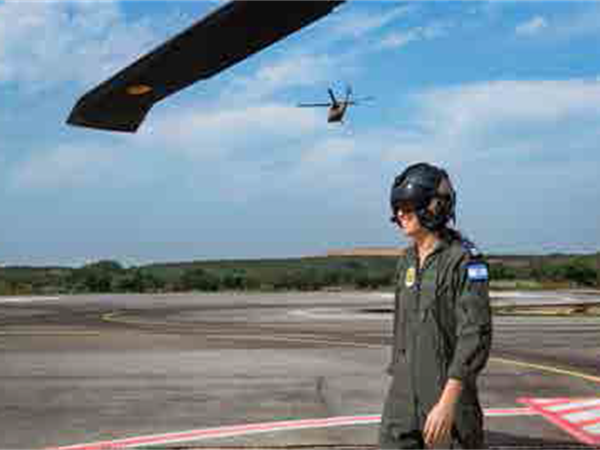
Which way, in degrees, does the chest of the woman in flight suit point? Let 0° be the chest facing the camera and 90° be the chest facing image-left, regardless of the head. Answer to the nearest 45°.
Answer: approximately 45°
